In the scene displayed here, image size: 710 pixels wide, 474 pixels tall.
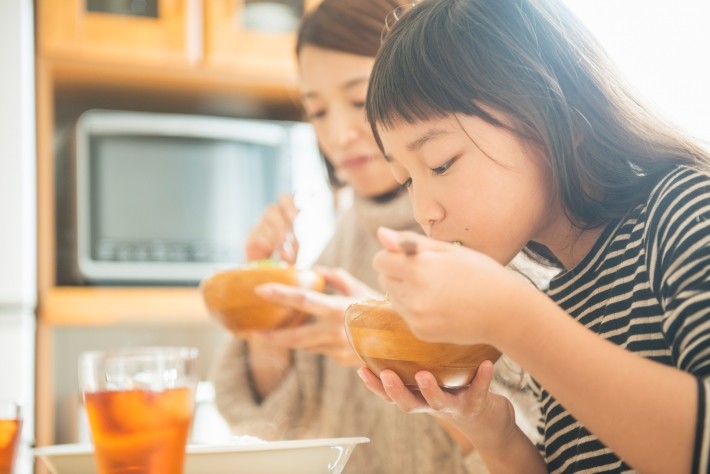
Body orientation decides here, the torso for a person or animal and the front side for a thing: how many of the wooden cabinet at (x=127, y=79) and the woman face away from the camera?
0

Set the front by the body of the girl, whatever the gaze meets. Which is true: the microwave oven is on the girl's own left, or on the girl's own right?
on the girl's own right

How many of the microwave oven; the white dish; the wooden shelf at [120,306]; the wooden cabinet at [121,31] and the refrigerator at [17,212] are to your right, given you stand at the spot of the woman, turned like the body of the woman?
4

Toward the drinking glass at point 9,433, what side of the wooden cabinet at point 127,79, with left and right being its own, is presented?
front

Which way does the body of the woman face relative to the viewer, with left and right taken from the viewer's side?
facing the viewer and to the left of the viewer

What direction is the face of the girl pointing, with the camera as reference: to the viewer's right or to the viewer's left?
to the viewer's left

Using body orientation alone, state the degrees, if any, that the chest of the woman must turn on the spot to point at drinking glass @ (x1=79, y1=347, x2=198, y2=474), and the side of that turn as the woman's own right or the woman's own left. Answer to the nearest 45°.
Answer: approximately 45° to the woman's own left

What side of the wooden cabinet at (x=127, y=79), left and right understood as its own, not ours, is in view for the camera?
front

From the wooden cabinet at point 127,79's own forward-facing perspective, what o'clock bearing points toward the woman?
The woman is roughly at 11 o'clock from the wooden cabinet.

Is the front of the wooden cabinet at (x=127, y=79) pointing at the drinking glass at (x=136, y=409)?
yes

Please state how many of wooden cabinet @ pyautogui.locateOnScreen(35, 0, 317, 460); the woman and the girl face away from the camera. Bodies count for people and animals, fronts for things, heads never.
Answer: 0

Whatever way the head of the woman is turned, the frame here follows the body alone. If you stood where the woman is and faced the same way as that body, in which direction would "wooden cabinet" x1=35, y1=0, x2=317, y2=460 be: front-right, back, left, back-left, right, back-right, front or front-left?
right

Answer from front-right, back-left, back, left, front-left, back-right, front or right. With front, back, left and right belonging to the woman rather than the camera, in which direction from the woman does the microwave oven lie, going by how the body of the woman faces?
right
